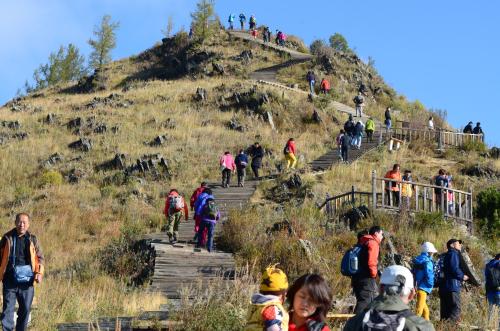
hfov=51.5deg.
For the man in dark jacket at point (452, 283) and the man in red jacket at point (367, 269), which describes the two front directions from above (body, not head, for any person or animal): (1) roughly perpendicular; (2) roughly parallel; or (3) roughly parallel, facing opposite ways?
roughly parallel

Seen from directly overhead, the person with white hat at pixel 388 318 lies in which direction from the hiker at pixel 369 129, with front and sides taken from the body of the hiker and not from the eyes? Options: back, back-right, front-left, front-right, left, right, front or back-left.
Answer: back

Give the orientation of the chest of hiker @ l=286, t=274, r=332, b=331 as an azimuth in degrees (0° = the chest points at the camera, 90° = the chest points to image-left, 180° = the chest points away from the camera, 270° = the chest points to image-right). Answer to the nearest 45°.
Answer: approximately 45°

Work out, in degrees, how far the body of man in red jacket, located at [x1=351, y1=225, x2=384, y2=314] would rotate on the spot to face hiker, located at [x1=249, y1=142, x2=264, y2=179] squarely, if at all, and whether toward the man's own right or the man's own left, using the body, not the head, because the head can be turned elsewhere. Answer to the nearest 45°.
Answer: approximately 90° to the man's own left

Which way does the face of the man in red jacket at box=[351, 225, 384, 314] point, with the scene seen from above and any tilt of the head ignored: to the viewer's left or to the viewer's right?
to the viewer's right

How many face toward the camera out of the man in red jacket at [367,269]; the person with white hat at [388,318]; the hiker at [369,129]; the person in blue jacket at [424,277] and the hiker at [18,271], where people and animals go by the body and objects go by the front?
1

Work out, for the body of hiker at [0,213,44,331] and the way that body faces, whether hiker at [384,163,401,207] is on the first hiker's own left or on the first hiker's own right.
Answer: on the first hiker's own left

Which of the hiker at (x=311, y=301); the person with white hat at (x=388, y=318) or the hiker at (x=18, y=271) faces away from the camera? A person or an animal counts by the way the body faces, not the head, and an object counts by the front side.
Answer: the person with white hat

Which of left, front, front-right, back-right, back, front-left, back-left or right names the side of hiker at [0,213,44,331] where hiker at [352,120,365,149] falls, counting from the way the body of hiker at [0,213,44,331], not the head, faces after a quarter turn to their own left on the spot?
front-left

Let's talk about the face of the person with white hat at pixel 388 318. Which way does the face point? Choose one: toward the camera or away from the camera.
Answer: away from the camera
